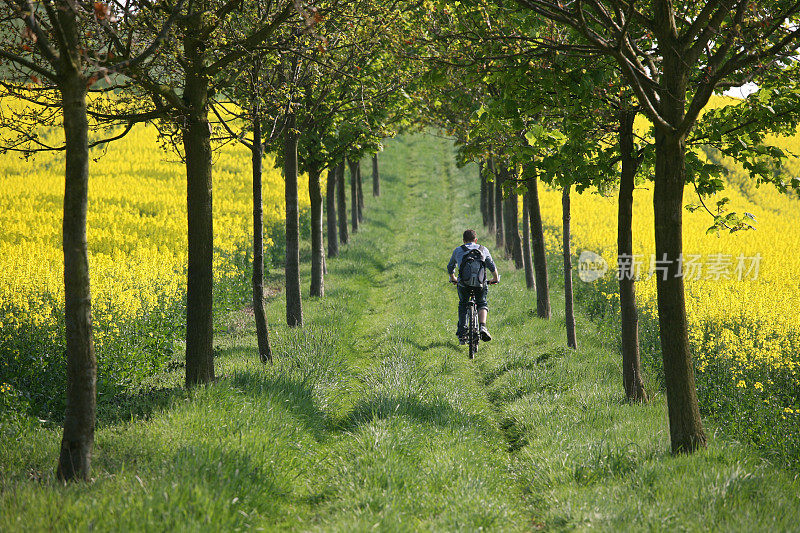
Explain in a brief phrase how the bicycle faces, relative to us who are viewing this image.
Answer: facing away from the viewer

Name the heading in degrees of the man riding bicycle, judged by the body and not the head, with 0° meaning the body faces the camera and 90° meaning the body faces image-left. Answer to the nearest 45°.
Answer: approximately 180°
